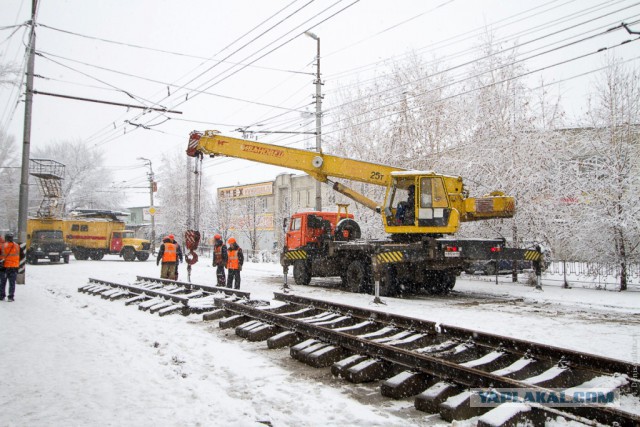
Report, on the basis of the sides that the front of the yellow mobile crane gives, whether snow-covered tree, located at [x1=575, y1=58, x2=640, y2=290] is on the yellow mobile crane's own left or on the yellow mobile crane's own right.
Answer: on the yellow mobile crane's own right

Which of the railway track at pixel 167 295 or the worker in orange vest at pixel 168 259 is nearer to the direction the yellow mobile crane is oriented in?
the worker in orange vest

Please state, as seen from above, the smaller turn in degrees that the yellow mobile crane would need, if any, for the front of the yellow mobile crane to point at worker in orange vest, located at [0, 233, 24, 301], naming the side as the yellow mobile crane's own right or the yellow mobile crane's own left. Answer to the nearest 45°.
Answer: approximately 45° to the yellow mobile crane's own left

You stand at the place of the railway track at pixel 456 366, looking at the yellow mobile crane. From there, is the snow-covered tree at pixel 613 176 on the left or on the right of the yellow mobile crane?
right

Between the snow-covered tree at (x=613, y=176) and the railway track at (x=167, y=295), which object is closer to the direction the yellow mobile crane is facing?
the railway track

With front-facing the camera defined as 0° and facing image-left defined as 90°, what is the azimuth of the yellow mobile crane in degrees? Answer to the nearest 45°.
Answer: approximately 135°
